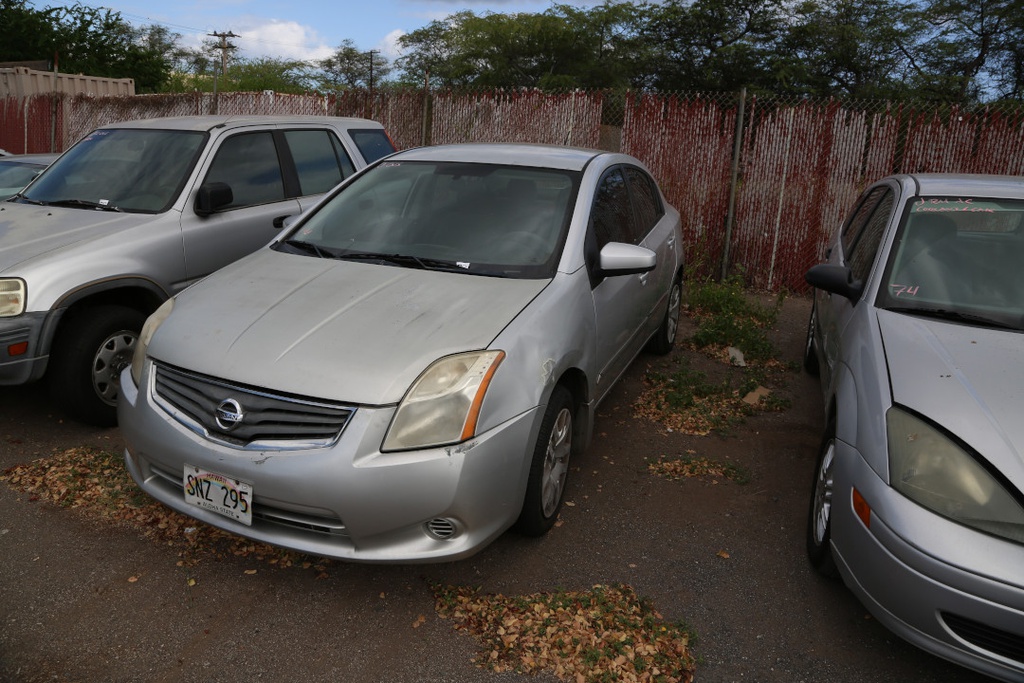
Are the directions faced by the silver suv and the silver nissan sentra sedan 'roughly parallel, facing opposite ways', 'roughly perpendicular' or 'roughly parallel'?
roughly parallel

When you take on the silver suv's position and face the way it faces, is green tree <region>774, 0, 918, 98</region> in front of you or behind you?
behind

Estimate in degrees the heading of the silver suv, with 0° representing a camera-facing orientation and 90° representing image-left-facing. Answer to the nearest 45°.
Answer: approximately 45°

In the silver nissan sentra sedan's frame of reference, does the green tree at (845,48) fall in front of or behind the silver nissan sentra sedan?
behind

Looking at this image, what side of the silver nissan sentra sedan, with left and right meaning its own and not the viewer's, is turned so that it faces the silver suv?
right

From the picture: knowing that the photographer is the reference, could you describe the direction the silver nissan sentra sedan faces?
facing the viewer and to the left of the viewer

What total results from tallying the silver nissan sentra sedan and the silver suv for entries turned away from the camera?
0

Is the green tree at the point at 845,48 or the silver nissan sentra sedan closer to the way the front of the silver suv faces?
the silver nissan sentra sedan

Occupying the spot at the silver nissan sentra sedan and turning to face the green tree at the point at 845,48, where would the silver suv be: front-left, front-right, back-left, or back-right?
front-left
